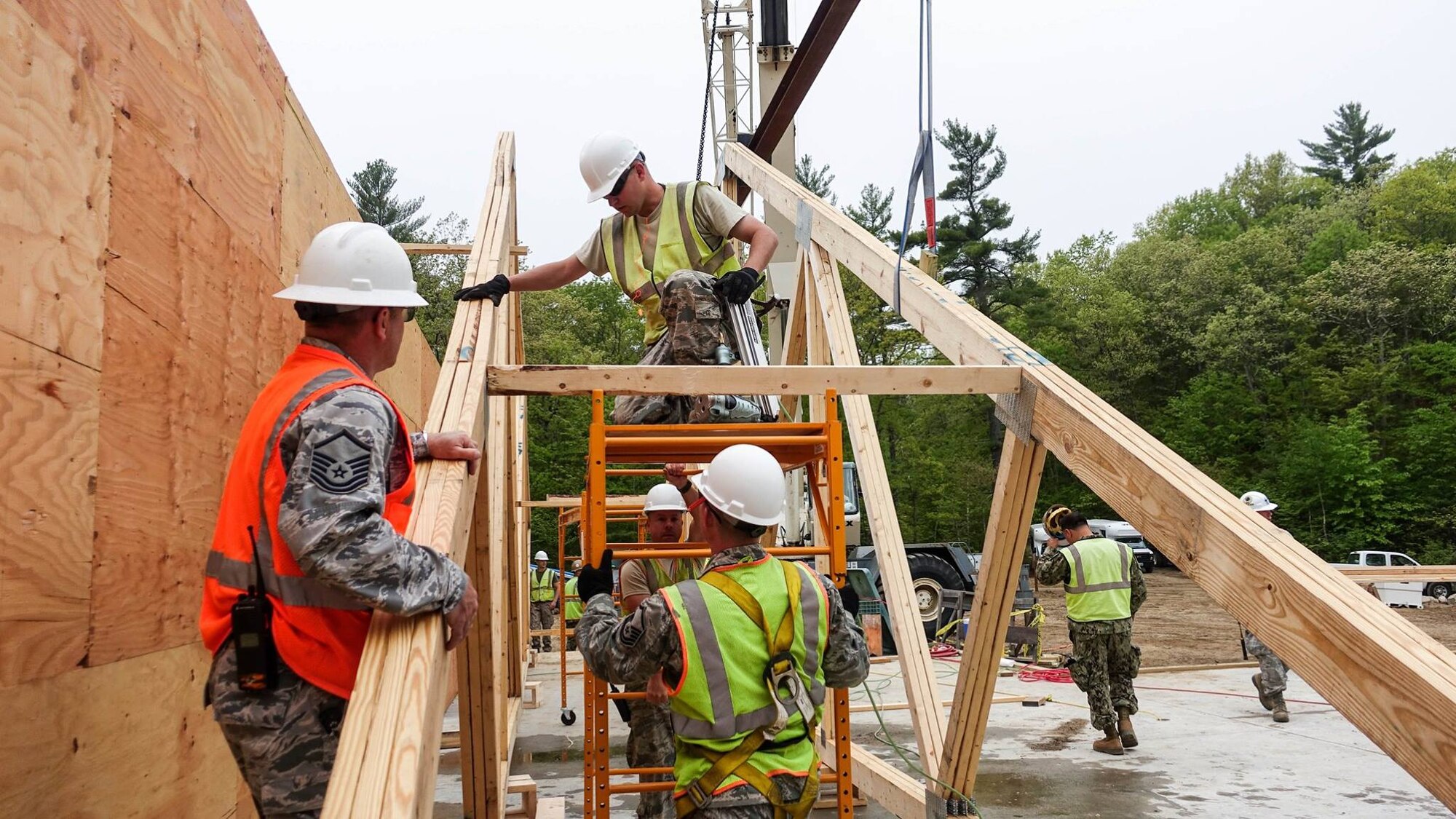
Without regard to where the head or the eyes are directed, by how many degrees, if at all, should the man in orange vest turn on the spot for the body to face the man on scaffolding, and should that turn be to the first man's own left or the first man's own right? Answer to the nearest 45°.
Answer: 0° — they already face them

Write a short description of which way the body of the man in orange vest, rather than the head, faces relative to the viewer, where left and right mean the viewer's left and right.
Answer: facing away from the viewer and to the right of the viewer

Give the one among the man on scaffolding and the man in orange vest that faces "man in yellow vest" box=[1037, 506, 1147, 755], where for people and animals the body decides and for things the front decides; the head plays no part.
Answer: the man in orange vest

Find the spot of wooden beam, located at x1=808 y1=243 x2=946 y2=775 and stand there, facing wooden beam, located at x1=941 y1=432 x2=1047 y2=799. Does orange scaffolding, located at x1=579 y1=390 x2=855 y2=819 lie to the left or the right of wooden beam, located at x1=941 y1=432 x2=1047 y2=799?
right

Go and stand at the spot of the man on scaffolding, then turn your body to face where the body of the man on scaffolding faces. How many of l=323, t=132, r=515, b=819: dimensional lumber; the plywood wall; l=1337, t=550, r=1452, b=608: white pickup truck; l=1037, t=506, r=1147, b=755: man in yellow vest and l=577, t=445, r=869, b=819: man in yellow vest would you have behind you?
2

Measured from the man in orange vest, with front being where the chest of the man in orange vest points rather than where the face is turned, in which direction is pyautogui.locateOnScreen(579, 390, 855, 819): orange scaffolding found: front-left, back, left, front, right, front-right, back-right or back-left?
front

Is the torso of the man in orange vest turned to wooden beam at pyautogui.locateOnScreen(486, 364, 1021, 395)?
yes

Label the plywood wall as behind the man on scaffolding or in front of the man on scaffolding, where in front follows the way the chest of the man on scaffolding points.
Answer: in front

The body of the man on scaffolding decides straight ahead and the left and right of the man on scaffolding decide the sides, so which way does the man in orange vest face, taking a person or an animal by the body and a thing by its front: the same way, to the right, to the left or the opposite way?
the opposite way

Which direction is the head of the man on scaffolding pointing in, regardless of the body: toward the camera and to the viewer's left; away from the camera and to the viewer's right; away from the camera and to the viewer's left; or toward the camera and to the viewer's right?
toward the camera and to the viewer's left

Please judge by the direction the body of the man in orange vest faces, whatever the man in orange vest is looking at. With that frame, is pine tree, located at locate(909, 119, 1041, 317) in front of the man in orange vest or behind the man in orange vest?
in front

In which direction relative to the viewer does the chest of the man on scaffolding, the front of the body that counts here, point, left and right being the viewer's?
facing the viewer and to the left of the viewer

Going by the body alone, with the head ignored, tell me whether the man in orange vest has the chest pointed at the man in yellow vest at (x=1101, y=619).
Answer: yes
